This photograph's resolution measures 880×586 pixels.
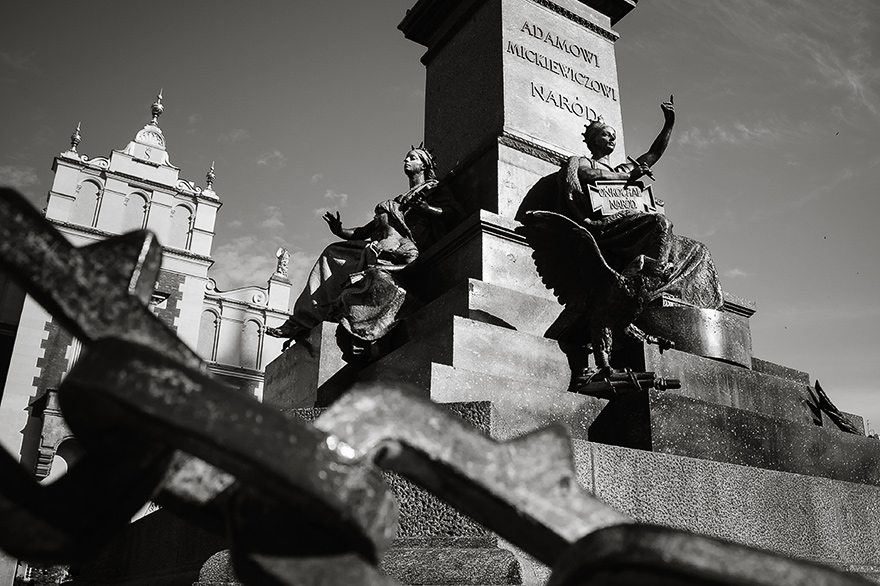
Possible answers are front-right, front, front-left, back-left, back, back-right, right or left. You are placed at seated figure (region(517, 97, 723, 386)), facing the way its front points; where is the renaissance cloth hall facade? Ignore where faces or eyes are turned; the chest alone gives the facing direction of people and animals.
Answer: back

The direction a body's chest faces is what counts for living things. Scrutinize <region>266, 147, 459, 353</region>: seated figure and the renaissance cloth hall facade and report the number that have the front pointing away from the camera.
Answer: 0

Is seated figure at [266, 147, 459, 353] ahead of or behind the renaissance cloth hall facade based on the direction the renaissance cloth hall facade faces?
ahead

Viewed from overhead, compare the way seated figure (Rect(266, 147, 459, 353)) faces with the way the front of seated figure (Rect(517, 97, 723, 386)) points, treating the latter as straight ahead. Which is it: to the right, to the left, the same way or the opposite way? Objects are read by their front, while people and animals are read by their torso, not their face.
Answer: to the right

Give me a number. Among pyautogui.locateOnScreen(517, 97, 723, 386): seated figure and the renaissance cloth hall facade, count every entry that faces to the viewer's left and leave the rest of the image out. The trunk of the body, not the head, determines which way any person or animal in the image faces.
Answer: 0

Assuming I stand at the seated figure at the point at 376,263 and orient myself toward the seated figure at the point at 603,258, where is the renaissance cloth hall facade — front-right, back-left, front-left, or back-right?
back-left

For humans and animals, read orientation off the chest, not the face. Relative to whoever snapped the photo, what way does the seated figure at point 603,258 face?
facing the viewer and to the right of the viewer

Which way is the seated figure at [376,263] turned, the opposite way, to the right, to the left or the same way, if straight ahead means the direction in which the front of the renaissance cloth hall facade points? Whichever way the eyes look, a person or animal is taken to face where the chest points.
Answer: to the right

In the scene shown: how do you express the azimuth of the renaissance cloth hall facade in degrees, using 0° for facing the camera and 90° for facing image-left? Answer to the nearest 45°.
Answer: approximately 315°

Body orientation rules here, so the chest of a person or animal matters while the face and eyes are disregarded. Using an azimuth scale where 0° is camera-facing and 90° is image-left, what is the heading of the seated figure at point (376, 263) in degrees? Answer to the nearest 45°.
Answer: approximately 45°
